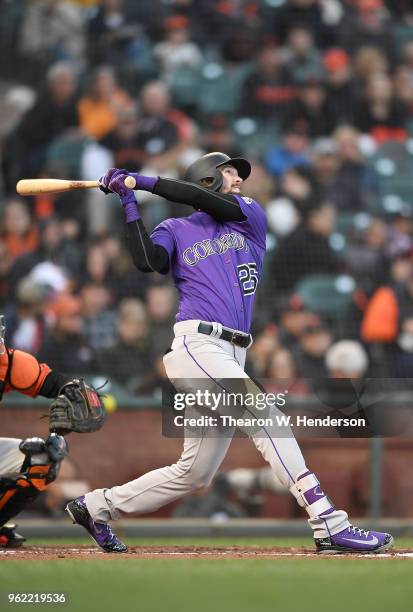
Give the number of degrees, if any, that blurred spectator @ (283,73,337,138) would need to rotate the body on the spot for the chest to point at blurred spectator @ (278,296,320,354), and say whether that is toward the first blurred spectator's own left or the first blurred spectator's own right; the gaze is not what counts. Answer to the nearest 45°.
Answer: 0° — they already face them

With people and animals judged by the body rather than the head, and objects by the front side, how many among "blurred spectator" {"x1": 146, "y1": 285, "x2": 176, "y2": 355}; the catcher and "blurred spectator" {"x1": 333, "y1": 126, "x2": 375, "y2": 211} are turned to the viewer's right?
1

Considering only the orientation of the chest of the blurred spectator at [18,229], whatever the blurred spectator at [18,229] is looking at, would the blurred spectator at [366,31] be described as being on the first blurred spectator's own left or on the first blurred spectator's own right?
on the first blurred spectator's own left

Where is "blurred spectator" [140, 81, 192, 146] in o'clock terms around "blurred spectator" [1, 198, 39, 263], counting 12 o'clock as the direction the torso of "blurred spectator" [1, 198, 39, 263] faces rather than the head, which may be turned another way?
"blurred spectator" [140, 81, 192, 146] is roughly at 8 o'clock from "blurred spectator" [1, 198, 39, 263].

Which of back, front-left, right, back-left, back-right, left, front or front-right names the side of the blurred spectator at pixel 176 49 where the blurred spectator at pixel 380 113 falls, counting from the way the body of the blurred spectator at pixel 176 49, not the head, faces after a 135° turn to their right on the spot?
back-right

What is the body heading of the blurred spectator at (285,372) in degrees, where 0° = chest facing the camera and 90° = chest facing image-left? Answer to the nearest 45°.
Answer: approximately 0°

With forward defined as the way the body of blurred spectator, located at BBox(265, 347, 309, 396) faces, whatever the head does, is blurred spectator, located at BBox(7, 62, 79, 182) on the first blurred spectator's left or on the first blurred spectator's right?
on the first blurred spectator's right

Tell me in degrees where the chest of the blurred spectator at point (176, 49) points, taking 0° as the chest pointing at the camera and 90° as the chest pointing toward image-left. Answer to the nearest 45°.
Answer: approximately 0°

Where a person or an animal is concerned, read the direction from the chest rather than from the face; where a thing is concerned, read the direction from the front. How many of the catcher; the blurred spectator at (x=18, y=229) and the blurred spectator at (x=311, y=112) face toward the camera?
2

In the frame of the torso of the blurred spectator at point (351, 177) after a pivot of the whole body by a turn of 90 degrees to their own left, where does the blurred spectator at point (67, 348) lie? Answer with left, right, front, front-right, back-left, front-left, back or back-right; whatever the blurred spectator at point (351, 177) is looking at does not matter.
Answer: back-right

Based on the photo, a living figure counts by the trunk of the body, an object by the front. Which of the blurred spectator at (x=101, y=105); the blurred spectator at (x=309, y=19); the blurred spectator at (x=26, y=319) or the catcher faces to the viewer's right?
the catcher
